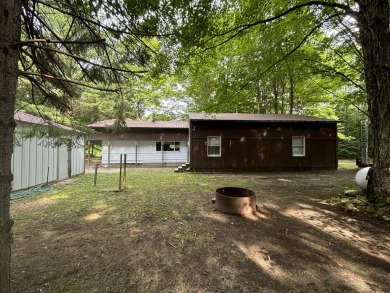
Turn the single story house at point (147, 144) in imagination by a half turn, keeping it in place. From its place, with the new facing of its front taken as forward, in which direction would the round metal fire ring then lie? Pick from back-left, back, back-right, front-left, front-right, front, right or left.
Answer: back

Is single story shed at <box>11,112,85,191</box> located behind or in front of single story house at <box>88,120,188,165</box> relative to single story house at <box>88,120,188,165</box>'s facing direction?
in front

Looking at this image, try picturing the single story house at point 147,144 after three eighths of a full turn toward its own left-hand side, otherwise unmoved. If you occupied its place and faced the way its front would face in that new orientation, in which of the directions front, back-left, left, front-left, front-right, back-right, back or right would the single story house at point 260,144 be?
right

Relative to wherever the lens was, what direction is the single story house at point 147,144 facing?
facing the viewer

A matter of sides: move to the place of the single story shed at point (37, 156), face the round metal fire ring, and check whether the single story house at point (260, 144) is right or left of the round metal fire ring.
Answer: left
